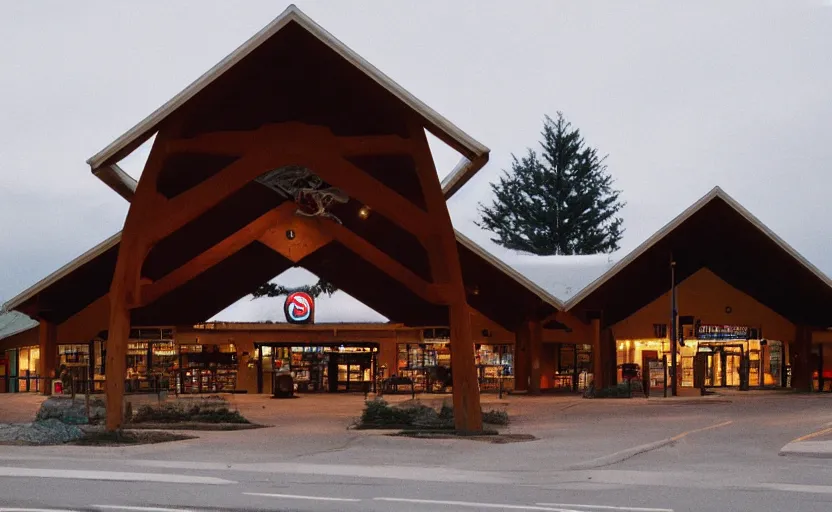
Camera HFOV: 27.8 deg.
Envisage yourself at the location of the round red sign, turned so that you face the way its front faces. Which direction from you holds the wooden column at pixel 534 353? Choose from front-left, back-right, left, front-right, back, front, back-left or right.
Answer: left

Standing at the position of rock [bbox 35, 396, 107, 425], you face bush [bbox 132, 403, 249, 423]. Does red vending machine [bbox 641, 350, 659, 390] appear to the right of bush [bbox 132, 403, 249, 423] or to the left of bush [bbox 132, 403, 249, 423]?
left

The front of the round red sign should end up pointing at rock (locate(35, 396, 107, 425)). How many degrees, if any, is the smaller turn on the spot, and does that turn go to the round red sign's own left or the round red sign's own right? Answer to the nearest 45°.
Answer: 0° — it already faces it

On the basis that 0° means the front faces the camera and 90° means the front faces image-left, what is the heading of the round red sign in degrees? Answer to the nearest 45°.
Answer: approximately 0°

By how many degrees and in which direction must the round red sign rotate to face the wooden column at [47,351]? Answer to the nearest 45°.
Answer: approximately 90° to its right

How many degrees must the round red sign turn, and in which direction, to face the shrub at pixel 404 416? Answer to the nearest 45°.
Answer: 0° — it already faces it

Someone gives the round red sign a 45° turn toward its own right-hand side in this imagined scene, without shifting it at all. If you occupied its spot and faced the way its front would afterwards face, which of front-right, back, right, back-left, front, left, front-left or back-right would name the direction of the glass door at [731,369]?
back-left

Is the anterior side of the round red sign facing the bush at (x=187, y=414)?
yes

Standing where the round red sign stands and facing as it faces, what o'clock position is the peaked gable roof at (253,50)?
The peaked gable roof is roughly at 12 o'clock from the round red sign.

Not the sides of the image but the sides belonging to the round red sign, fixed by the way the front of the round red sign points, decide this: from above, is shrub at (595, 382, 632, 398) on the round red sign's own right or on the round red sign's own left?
on the round red sign's own left

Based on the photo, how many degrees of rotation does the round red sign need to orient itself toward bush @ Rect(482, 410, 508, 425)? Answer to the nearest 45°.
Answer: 0° — it already faces it

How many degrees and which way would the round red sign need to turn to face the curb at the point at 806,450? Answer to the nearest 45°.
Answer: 0° — it already faces it
